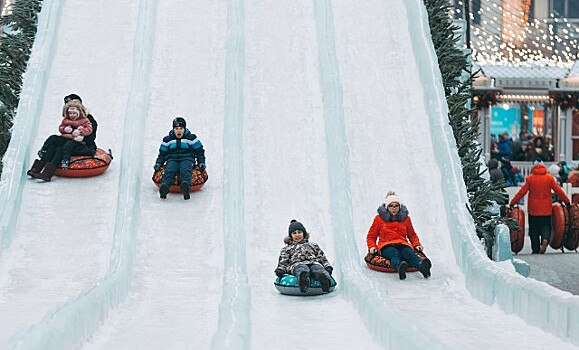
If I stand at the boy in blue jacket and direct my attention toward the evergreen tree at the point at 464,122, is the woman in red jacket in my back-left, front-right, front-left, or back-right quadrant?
front-right

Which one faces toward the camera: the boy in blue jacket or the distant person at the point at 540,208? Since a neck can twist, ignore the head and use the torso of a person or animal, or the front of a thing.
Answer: the boy in blue jacket

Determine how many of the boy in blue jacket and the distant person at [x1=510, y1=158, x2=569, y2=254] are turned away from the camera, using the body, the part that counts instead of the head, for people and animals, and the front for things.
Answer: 1

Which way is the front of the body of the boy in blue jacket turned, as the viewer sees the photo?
toward the camera

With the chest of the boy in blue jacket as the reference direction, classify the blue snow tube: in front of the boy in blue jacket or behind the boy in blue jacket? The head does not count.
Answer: in front

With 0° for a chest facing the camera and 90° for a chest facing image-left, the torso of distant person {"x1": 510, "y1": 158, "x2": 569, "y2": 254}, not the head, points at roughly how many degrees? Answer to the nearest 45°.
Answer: approximately 180°

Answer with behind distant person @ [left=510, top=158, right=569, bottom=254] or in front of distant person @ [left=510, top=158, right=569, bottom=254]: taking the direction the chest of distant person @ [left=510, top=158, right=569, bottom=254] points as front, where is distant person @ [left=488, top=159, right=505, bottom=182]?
in front

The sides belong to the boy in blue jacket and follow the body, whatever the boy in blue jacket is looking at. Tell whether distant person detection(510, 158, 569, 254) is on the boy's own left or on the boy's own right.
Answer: on the boy's own left
